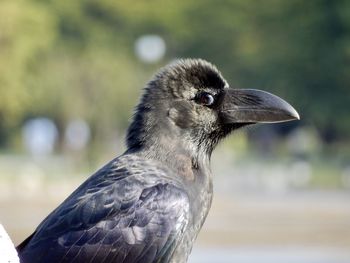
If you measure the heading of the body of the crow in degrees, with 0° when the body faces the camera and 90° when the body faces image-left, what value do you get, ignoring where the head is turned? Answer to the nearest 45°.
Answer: approximately 270°
